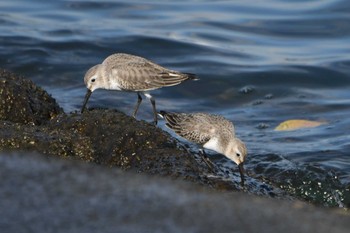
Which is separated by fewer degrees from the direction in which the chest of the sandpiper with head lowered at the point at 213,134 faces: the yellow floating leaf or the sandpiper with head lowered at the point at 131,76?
the yellow floating leaf

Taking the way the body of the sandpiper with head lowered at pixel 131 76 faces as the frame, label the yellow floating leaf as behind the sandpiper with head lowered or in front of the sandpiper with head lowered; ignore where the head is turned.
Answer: behind

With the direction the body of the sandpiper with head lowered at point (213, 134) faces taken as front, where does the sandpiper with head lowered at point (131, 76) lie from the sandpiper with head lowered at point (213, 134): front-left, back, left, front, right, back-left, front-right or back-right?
back-left

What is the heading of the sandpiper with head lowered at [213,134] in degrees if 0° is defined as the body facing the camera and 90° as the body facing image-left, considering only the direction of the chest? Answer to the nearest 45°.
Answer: approximately 270°

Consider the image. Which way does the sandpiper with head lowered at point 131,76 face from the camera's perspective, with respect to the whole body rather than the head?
to the viewer's left

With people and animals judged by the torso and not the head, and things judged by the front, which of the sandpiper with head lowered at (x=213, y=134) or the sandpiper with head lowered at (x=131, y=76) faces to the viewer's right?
the sandpiper with head lowered at (x=213, y=134)

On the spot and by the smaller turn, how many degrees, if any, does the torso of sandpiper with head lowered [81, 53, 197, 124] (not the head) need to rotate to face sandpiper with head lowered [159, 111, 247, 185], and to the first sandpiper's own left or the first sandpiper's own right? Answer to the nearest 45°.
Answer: approximately 135° to the first sandpiper's own left

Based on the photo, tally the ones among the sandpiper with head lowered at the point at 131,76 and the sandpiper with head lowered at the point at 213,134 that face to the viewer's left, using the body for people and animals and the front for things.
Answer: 1

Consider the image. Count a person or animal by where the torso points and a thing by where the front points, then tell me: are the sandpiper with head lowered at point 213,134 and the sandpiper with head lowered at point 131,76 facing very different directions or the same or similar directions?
very different directions
